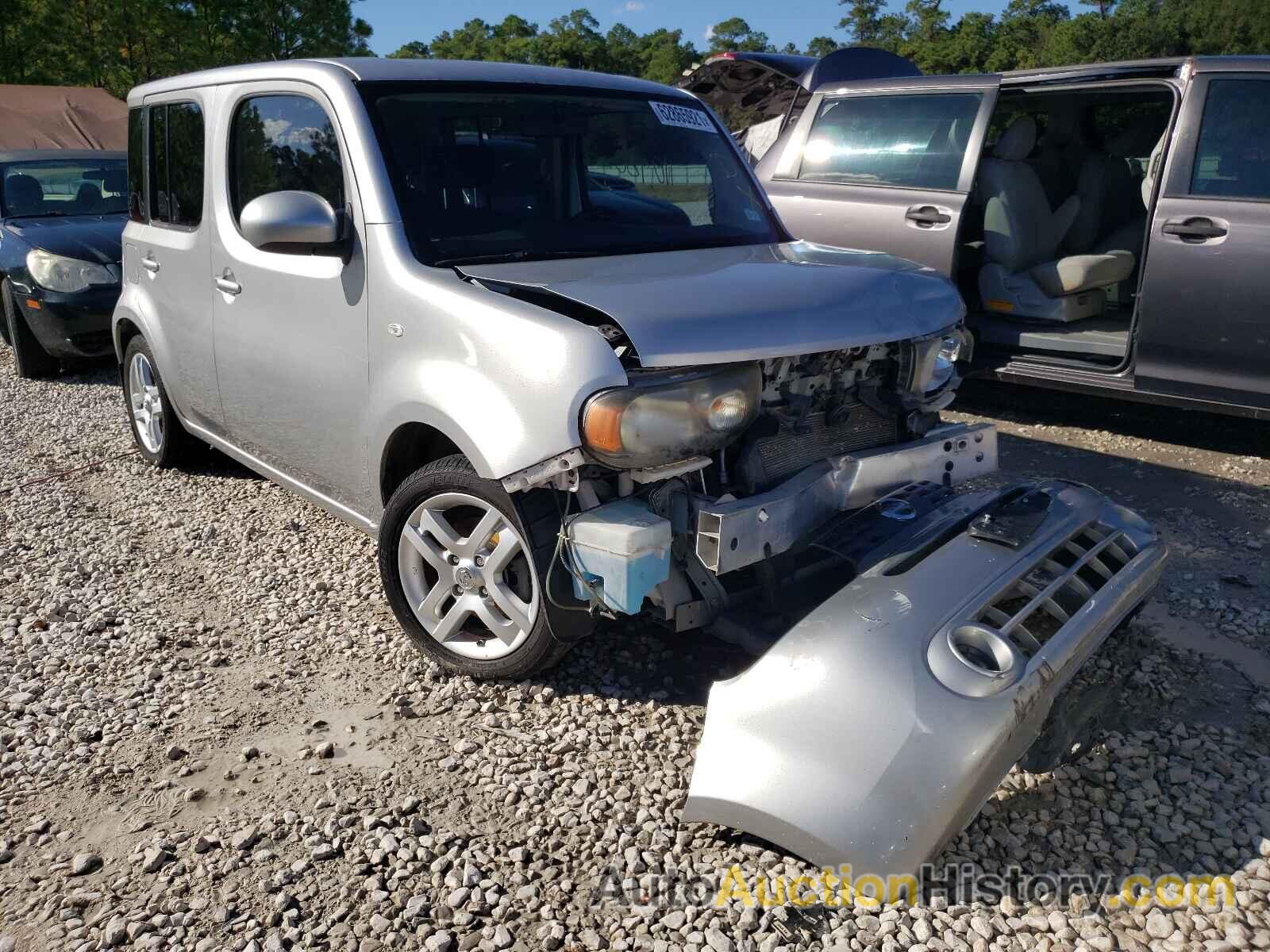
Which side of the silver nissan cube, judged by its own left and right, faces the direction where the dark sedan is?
back

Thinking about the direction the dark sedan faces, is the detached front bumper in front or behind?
in front

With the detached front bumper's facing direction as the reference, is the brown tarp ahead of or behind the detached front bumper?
behind

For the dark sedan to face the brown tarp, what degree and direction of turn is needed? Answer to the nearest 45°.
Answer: approximately 135° to its left

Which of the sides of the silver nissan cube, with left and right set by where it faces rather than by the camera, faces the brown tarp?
back

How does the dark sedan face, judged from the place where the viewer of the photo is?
facing the viewer and to the right of the viewer

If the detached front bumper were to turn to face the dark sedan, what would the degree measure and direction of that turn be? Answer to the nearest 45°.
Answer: approximately 180°

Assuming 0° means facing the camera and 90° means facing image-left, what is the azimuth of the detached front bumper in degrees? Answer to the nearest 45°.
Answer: approximately 315°

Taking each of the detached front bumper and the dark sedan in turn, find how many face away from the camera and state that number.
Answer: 0

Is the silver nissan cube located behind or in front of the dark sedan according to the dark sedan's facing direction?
in front

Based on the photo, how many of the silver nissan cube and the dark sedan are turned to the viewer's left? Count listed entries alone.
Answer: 0
